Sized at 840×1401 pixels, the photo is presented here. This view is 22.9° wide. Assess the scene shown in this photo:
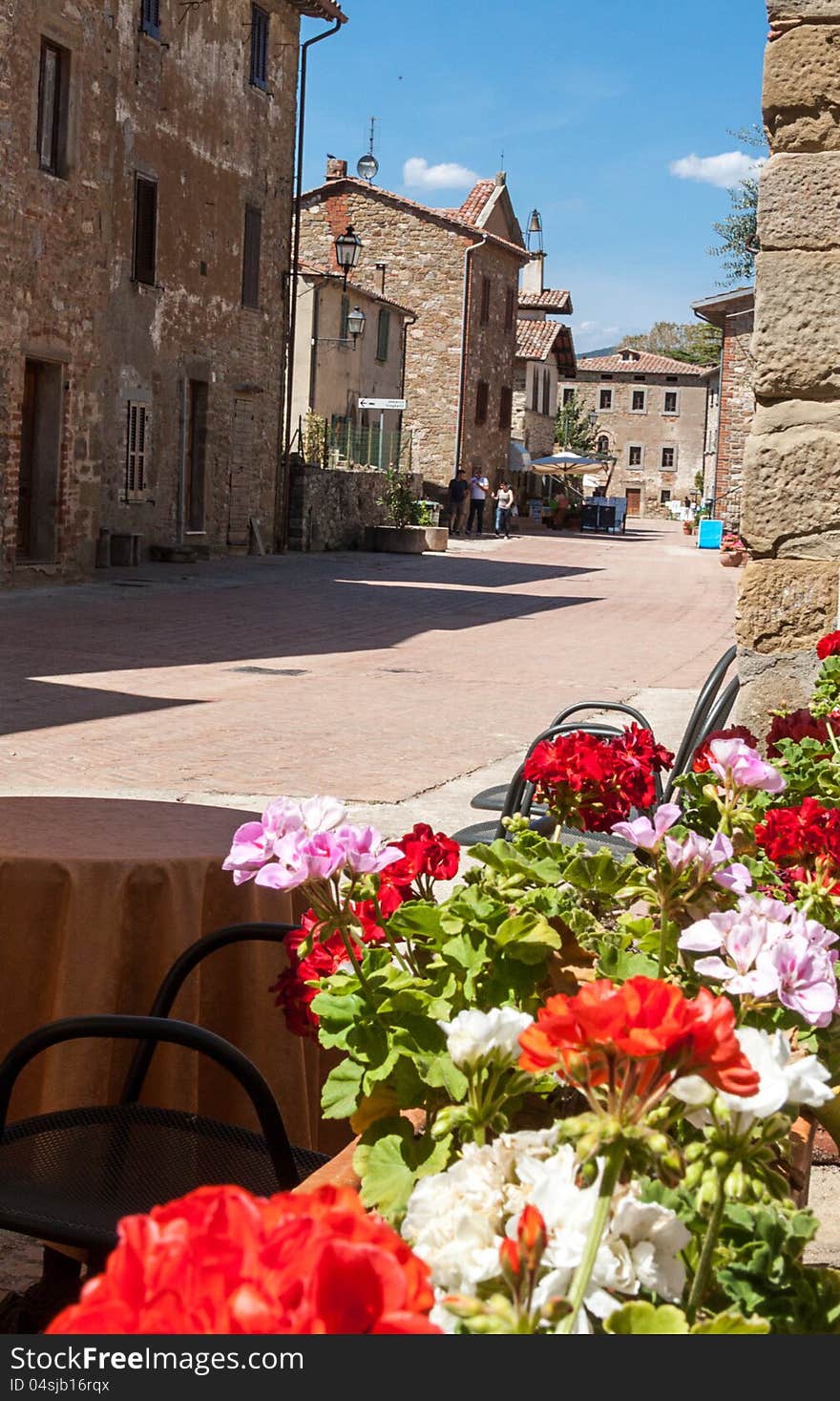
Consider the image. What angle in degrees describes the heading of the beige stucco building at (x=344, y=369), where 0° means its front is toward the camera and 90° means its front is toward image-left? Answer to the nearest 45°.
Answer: approximately 315°

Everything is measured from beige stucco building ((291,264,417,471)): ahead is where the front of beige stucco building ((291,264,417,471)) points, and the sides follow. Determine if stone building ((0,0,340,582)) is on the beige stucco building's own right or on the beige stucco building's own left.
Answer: on the beige stucco building's own right

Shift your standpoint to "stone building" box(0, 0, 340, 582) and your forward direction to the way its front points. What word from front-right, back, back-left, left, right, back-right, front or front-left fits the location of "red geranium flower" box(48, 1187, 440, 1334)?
front-right

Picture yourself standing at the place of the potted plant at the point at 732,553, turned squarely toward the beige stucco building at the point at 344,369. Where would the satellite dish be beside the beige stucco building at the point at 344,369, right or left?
right

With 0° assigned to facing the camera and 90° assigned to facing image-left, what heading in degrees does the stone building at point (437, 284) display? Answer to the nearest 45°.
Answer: approximately 270°

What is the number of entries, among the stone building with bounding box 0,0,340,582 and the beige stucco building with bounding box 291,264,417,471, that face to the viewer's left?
0

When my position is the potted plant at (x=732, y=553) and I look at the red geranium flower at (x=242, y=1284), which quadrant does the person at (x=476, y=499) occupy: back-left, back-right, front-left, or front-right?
back-right

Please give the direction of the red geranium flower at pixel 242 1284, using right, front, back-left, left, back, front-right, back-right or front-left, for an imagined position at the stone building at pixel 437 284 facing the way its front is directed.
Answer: right

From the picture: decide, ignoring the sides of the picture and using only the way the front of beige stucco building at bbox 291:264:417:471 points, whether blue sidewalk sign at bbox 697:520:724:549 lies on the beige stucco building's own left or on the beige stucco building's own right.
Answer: on the beige stucco building's own left
